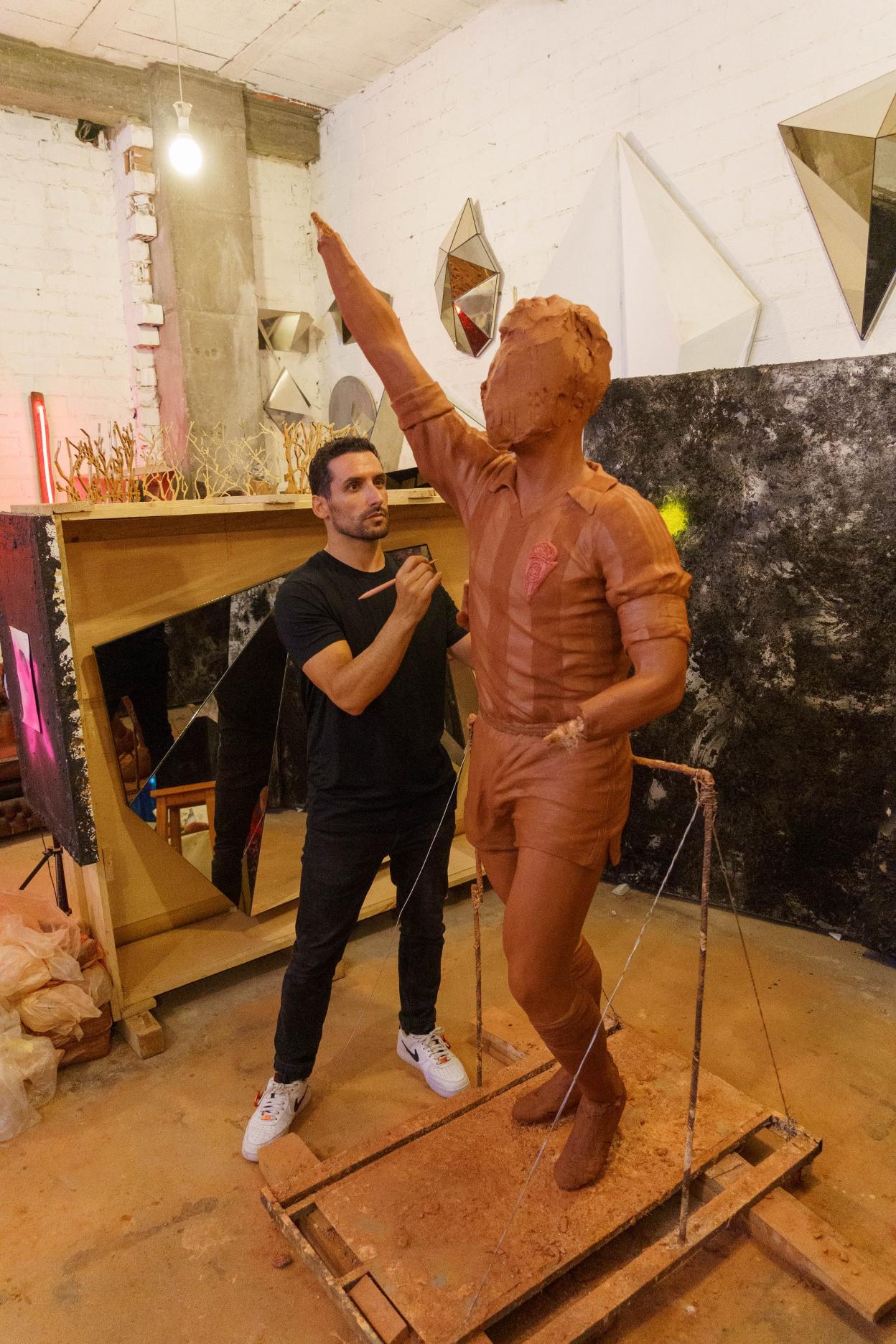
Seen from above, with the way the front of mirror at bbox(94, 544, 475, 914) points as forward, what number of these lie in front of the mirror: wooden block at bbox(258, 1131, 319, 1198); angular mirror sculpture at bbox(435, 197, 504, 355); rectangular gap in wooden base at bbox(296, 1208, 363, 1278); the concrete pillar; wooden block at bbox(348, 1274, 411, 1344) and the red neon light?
3

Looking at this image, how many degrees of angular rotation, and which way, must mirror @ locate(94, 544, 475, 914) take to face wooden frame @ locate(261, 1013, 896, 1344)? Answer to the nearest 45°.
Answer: approximately 45° to its left

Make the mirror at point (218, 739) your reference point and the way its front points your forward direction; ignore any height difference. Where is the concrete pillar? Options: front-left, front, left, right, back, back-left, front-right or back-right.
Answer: back

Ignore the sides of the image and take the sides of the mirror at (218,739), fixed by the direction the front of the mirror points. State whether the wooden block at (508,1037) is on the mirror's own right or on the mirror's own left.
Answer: on the mirror's own left

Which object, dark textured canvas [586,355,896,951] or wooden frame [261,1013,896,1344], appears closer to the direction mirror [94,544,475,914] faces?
the wooden frame

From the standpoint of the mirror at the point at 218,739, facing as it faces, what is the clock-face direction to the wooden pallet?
The wooden pallet is roughly at 11 o'clock from the mirror.

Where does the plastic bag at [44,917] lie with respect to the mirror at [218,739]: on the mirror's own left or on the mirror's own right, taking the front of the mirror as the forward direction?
on the mirror's own right

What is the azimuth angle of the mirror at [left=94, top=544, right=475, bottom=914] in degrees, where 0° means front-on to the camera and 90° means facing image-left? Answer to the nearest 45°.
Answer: approximately 0°

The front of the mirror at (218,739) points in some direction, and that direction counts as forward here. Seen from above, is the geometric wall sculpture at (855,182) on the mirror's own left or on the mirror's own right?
on the mirror's own left

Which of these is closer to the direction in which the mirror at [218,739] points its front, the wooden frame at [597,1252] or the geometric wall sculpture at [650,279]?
the wooden frame

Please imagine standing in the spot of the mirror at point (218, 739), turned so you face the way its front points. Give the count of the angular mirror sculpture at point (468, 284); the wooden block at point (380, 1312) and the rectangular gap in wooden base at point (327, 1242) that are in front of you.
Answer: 2

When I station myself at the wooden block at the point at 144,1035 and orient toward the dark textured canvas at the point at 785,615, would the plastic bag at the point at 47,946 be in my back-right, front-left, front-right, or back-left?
back-left

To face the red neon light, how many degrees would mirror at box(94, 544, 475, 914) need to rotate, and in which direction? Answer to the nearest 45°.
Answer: approximately 135° to its right

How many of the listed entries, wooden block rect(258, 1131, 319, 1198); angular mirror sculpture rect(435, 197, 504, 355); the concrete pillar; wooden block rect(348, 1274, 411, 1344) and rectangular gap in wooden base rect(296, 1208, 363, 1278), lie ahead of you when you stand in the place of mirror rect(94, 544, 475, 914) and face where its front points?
3

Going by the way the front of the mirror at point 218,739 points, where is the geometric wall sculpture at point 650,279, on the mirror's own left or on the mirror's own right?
on the mirror's own left

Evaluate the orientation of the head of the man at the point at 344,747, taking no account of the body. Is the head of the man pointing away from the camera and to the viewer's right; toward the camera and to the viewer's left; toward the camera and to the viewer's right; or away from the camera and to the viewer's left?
toward the camera and to the viewer's right
